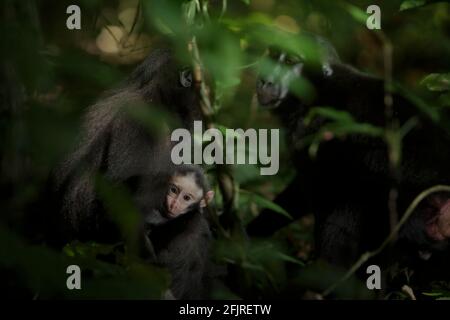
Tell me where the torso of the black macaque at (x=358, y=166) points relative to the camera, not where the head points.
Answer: to the viewer's left

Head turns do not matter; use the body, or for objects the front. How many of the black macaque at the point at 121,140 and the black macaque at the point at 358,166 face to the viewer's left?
1

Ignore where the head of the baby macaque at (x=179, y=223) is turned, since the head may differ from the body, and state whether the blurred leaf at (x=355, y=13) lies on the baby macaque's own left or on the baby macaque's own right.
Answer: on the baby macaque's own left

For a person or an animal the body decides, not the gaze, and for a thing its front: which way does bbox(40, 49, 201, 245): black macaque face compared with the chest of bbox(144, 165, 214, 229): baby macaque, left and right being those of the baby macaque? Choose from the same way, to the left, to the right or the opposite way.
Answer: the opposite way

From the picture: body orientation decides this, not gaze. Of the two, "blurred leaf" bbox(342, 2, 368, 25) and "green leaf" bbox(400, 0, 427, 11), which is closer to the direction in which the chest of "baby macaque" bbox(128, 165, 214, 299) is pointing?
the blurred leaf
